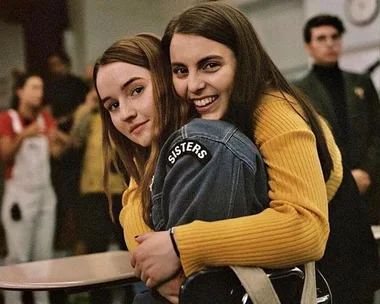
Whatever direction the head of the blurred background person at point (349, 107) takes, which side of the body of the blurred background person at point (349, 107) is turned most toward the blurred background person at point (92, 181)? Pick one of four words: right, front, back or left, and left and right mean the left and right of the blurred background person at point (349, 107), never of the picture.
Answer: right

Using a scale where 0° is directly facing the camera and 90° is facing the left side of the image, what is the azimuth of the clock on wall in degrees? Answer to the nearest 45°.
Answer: approximately 0°

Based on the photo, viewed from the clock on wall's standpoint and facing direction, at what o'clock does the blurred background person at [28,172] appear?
The blurred background person is roughly at 1 o'clock from the clock on wall.

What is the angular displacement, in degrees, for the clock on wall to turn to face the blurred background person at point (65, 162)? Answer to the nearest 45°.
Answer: approximately 45° to its right

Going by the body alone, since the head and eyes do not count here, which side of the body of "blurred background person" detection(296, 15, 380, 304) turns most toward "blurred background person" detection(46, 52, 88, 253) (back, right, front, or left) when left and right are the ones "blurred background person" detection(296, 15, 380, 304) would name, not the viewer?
right

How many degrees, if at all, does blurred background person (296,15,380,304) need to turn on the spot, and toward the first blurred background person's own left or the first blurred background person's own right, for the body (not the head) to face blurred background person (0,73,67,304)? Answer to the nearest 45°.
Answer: approximately 90° to the first blurred background person's own right
